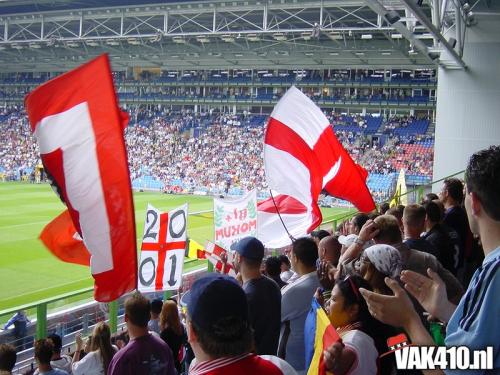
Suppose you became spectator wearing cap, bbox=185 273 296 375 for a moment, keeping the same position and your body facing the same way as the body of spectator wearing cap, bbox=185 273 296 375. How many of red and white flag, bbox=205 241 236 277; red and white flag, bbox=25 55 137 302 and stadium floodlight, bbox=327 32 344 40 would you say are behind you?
0

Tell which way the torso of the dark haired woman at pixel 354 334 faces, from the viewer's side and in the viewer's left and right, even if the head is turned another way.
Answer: facing to the left of the viewer

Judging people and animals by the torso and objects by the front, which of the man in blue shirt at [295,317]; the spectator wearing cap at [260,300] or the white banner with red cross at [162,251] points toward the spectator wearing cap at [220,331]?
the white banner with red cross

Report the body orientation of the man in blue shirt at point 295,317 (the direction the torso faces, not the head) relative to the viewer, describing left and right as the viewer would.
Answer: facing away from the viewer and to the left of the viewer

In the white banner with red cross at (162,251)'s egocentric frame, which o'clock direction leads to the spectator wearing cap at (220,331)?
The spectator wearing cap is roughly at 12 o'clock from the white banner with red cross.

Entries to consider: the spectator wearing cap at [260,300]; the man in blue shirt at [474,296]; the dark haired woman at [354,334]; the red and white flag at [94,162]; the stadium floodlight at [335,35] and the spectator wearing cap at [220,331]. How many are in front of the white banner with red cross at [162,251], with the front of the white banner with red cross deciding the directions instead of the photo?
5

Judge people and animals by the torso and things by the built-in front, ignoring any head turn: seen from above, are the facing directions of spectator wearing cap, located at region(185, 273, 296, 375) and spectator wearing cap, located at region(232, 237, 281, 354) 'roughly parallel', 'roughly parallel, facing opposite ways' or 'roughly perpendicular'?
roughly parallel

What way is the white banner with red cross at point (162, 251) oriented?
toward the camera

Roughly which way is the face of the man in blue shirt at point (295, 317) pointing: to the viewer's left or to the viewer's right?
to the viewer's left

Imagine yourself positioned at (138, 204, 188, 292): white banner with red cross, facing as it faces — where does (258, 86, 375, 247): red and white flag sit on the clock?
The red and white flag is roughly at 10 o'clock from the white banner with red cross.

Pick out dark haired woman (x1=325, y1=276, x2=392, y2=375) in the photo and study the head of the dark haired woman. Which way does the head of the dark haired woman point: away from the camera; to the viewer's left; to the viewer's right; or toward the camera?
to the viewer's left

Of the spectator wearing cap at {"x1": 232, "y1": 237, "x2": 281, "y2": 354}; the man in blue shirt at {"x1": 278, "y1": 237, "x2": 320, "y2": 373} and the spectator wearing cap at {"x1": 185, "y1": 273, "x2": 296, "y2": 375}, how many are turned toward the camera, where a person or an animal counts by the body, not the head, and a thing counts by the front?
0

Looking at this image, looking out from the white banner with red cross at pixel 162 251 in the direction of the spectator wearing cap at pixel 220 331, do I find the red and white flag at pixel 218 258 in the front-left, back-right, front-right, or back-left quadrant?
front-left

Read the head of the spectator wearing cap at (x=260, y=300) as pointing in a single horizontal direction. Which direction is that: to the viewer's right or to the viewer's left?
to the viewer's left

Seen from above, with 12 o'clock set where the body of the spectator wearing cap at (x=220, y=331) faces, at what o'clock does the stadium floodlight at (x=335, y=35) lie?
The stadium floodlight is roughly at 2 o'clock from the spectator wearing cap.
